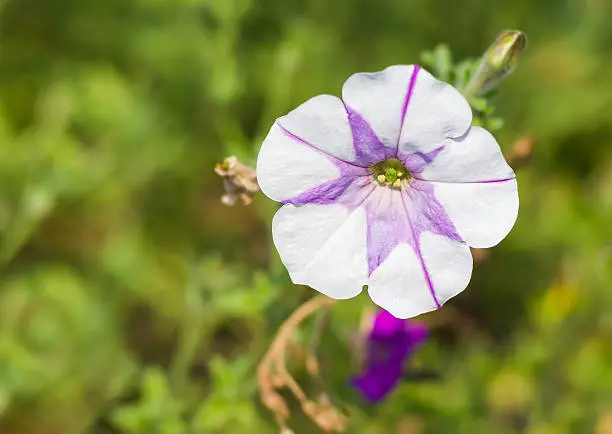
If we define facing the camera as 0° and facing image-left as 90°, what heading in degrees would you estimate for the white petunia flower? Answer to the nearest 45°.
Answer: approximately 0°
